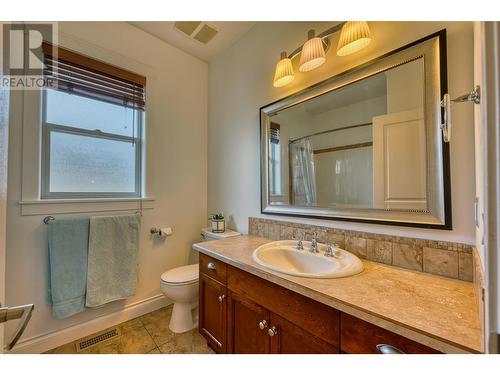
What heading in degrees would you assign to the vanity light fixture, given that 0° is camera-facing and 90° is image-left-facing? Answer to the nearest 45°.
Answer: approximately 45°

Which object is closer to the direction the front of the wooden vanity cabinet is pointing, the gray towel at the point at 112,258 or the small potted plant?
the gray towel

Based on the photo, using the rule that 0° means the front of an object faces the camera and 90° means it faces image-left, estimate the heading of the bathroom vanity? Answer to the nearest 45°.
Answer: approximately 45°

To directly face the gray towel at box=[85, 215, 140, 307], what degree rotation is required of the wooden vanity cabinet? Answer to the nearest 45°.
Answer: approximately 45° to its right

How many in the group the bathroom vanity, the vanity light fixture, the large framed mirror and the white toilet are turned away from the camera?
0

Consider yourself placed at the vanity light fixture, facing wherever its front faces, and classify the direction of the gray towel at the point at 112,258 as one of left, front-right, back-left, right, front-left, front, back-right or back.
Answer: front-right

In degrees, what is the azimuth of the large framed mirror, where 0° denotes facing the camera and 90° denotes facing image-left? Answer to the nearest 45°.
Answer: approximately 45°

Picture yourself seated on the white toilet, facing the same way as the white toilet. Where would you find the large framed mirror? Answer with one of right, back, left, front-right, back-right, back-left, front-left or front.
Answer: left

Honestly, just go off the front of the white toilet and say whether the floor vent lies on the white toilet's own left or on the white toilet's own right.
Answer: on the white toilet's own right

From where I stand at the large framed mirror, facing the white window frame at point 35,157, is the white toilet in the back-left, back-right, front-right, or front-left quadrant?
front-right

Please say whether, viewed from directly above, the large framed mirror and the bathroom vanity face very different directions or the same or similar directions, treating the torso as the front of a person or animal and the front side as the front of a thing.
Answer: same or similar directions

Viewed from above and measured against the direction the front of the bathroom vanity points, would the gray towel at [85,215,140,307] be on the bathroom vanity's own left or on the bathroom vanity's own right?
on the bathroom vanity's own right

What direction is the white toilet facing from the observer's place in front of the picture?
facing the viewer and to the left of the viewer

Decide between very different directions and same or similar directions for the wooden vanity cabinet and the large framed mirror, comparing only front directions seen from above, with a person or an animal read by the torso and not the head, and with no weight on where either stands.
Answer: same or similar directions

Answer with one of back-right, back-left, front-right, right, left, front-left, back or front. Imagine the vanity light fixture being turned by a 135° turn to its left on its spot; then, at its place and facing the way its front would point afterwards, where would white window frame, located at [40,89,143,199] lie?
back
